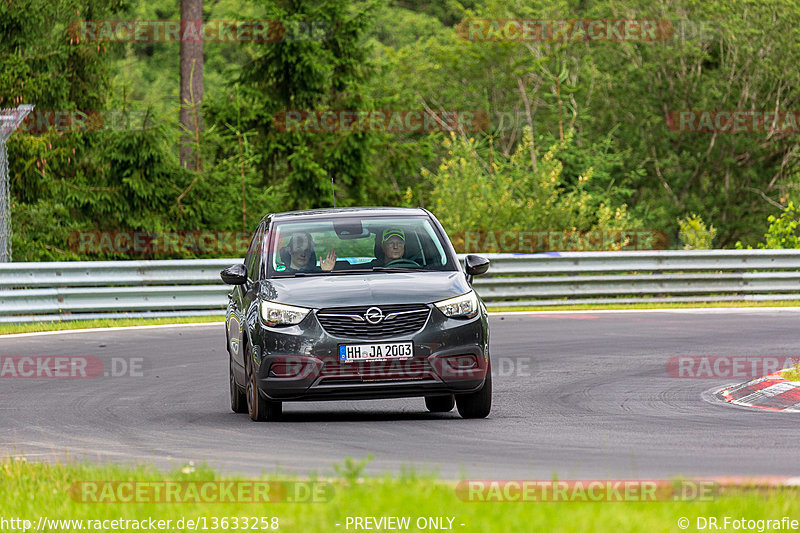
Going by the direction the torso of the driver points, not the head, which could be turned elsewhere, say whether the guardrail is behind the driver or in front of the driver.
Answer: behind

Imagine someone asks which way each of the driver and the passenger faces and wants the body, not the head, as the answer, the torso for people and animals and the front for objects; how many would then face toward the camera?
2

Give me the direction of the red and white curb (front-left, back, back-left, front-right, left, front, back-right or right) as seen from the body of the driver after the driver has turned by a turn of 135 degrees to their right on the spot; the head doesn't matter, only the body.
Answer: back-right

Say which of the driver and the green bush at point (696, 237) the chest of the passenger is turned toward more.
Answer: the driver

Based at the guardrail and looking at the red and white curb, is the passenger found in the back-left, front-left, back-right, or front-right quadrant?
front-right

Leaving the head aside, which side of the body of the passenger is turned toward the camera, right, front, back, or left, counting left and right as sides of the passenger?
front

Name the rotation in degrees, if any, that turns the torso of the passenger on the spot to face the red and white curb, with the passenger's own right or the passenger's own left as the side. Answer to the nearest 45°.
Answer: approximately 90° to the passenger's own left

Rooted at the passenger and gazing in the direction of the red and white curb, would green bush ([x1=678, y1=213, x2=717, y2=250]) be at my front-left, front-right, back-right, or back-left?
front-left

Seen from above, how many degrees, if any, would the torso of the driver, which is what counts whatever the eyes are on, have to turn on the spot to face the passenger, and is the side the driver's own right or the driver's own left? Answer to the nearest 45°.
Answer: approximately 90° to the driver's own right

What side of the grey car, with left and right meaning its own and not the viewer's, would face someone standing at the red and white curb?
left

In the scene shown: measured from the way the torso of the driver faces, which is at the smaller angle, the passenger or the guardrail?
the passenger

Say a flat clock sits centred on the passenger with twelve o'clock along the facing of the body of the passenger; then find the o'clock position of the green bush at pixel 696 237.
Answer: The green bush is roughly at 7 o'clock from the passenger.

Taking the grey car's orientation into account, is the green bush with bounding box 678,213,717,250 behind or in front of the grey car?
behind
